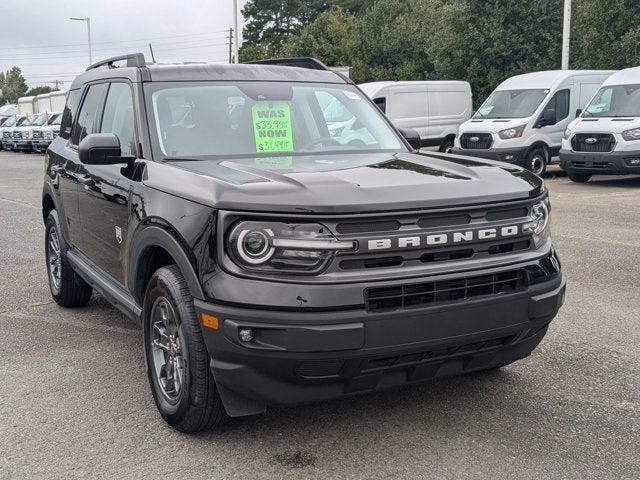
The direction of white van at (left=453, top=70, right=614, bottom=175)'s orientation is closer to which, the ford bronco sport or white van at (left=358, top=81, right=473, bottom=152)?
the ford bronco sport

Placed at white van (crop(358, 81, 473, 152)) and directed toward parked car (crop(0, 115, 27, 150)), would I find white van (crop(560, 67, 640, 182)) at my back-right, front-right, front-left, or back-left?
back-left

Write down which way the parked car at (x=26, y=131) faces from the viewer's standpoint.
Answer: facing the viewer and to the left of the viewer

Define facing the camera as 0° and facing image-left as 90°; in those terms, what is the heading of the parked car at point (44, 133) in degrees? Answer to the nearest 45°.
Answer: approximately 45°

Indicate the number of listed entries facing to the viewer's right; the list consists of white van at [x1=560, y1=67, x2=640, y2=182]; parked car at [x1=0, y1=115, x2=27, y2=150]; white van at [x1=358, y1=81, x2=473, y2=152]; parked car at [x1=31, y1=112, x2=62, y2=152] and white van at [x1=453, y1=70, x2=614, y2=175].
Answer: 0

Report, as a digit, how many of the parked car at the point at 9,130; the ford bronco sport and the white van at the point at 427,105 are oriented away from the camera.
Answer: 0

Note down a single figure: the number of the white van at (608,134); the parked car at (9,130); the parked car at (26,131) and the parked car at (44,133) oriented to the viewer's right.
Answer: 0

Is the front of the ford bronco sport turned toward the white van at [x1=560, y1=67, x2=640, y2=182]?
no

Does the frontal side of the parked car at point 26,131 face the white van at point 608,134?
no

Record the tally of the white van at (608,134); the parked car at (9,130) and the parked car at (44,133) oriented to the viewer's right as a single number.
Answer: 0

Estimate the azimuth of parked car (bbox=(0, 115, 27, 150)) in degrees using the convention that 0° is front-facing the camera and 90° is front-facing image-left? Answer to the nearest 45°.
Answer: approximately 45°

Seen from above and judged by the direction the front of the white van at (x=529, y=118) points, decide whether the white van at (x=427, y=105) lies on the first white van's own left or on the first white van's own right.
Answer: on the first white van's own right

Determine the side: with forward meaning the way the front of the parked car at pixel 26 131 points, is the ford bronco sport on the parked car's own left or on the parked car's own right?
on the parked car's own left

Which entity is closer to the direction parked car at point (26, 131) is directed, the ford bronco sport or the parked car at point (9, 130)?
the ford bronco sport

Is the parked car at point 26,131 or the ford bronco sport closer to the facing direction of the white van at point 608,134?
the ford bronco sport

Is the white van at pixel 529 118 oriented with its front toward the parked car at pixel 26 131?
no

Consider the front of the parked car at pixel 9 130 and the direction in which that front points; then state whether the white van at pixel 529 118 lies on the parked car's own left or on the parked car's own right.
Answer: on the parked car's own left

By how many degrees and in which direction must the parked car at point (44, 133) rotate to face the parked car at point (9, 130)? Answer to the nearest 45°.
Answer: approximately 135° to its right

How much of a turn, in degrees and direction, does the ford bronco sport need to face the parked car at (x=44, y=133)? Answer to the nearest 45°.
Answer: approximately 135° to its left
